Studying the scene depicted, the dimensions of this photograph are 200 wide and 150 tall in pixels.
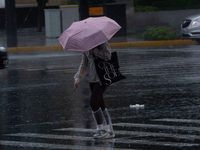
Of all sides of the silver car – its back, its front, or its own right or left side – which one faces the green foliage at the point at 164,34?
front

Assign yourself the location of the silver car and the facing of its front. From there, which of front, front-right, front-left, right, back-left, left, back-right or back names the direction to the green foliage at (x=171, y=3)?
back-right

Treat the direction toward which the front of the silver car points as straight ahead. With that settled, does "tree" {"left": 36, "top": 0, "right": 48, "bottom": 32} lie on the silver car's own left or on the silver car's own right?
on the silver car's own right

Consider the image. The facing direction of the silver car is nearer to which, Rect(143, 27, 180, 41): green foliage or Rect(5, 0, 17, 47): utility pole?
the utility pole

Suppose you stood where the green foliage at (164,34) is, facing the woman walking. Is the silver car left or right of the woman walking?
left

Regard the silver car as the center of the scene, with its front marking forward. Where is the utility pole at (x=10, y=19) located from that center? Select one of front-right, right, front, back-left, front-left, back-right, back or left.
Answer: front-right

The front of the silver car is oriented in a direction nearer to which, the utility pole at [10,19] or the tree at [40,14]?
the utility pole

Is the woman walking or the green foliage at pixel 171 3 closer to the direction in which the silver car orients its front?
the woman walking

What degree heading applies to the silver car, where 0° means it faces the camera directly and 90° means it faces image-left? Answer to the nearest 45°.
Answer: approximately 45°

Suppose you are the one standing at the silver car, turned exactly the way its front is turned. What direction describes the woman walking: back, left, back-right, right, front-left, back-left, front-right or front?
front-left
